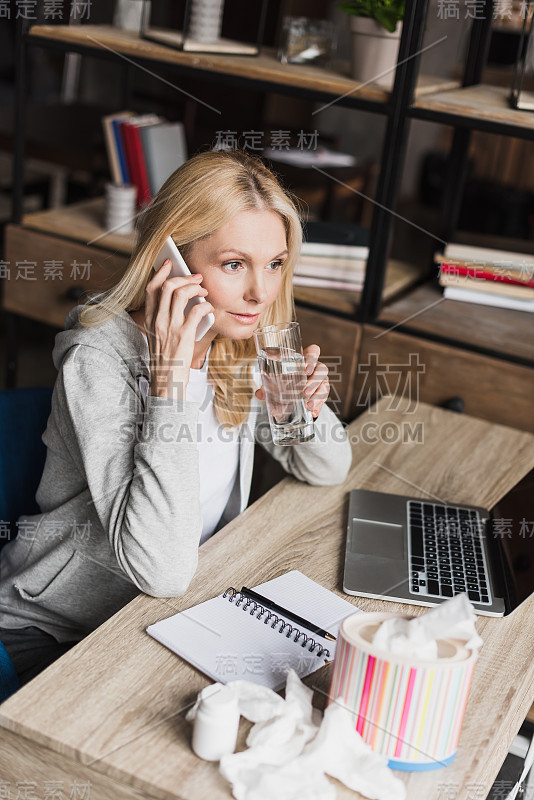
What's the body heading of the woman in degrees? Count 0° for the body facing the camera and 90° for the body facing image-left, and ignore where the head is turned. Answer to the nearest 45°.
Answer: approximately 315°

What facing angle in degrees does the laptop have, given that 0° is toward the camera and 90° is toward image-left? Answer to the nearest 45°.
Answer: approximately 90°

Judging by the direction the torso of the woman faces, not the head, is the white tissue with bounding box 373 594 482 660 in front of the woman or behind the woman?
in front

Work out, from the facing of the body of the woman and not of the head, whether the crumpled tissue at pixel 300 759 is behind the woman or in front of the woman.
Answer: in front

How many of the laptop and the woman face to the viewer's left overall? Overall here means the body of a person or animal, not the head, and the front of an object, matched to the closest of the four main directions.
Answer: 1

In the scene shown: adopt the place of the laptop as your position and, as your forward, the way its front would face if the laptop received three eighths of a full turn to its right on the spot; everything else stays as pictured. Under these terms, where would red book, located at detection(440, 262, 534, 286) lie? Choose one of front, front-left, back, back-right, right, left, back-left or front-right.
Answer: front-left

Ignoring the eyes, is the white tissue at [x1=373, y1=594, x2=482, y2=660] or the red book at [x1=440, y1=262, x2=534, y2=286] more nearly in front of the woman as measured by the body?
the white tissue
